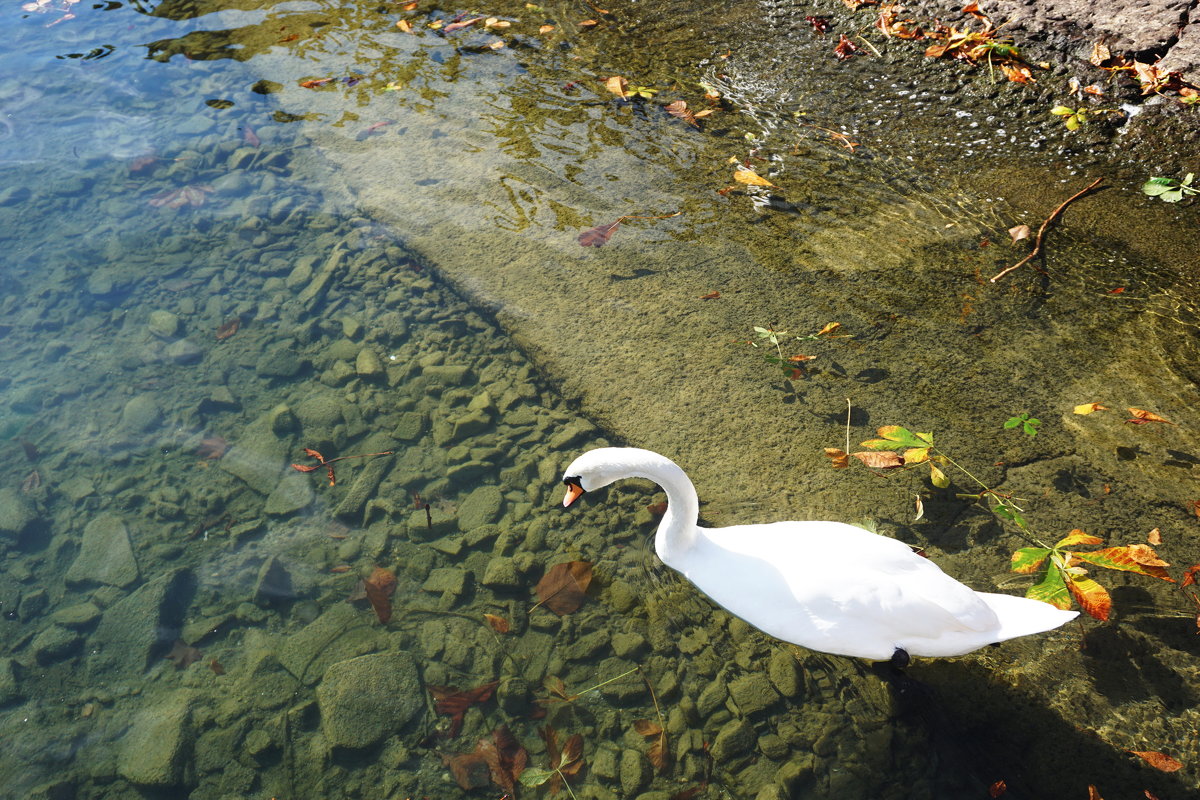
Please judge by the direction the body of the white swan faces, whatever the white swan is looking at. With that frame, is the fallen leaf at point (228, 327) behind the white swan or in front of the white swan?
in front

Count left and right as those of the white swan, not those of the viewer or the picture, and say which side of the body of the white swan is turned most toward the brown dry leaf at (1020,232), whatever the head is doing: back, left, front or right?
right

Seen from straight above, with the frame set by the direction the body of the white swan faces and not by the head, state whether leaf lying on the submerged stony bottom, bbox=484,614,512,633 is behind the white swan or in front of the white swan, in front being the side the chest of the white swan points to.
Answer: in front

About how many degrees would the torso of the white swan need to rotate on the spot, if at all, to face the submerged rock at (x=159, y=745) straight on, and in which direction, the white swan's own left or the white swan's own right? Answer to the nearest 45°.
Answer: approximately 45° to the white swan's own left

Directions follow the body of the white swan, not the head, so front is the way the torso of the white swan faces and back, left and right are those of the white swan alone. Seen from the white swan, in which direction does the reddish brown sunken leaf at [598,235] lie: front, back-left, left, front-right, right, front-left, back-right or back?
front-right

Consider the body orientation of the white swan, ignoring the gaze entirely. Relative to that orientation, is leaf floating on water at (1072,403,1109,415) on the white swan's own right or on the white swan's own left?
on the white swan's own right

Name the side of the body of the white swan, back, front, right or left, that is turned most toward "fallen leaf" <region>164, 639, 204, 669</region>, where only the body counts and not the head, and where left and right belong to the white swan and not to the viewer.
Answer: front

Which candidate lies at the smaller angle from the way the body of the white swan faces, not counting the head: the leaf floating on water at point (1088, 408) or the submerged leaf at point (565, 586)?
the submerged leaf

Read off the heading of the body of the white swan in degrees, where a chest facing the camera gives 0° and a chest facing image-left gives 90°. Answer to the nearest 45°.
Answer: approximately 90°

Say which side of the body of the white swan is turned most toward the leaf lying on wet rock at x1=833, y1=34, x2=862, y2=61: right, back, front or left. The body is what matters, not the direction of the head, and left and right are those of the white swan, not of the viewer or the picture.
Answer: right

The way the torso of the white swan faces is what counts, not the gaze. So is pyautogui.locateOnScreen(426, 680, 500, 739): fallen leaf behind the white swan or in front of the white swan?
in front
